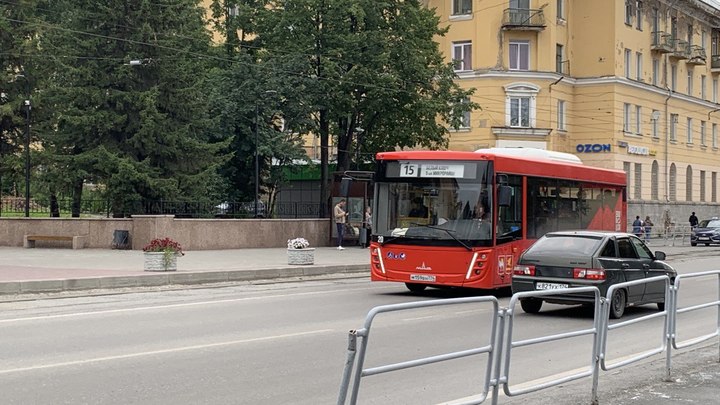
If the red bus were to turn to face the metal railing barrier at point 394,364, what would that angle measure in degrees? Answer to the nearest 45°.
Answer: approximately 45° to its left

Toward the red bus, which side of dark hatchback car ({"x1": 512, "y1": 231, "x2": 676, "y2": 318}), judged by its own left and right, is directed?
left

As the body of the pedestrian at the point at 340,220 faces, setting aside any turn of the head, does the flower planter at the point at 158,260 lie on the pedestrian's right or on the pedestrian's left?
on the pedestrian's right

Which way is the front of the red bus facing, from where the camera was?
facing the viewer and to the left of the viewer

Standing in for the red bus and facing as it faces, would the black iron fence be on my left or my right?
on my right

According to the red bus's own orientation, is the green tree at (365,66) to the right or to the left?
on its right
